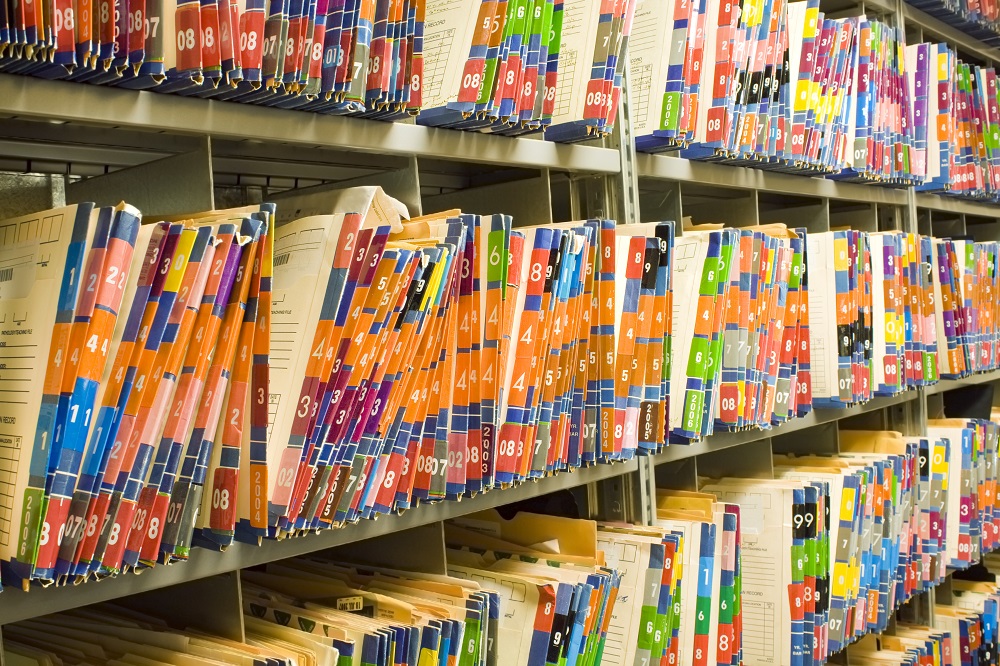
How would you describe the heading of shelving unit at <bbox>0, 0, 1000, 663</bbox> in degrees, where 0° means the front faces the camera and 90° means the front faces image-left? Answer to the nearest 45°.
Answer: approximately 315°
